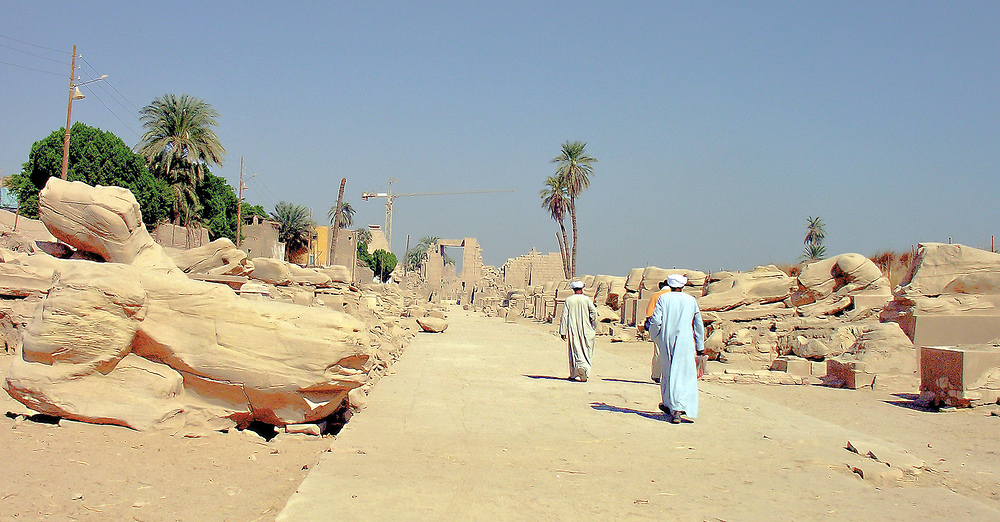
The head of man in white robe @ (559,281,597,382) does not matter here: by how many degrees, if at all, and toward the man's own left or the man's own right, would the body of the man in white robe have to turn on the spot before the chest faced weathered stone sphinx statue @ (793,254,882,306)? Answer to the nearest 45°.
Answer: approximately 45° to the man's own right

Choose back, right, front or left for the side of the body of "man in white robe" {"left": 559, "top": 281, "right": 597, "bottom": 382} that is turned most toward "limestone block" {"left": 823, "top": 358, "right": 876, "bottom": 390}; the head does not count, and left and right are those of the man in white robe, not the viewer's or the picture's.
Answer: right

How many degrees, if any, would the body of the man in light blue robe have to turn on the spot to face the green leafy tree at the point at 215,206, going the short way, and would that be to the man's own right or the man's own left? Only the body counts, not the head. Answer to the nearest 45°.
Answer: approximately 45° to the man's own left

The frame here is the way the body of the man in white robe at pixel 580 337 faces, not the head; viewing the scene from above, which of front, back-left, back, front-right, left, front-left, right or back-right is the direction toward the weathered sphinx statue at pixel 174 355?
back-left

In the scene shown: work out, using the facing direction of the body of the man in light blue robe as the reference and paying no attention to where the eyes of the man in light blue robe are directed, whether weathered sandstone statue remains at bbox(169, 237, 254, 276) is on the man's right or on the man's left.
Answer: on the man's left

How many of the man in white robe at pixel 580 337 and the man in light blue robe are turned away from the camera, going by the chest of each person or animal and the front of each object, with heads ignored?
2

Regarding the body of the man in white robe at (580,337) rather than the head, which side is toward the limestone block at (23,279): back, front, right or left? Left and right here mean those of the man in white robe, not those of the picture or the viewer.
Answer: left

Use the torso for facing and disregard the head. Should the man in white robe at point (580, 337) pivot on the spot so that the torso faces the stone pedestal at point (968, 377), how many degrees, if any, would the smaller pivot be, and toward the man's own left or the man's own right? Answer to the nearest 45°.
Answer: approximately 90° to the man's own right

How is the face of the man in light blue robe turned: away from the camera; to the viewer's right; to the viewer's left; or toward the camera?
away from the camera

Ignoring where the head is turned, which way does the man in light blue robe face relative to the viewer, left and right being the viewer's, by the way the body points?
facing away from the viewer

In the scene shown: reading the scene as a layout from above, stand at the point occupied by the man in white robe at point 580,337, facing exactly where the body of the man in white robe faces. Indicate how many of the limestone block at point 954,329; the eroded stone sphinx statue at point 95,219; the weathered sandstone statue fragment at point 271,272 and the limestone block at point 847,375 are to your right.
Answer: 2

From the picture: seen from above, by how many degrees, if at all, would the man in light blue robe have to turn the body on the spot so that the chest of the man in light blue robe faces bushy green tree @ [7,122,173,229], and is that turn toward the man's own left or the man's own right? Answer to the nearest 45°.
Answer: approximately 45° to the man's own left

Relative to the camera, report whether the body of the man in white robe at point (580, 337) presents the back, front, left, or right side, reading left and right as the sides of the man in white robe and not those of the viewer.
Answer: back

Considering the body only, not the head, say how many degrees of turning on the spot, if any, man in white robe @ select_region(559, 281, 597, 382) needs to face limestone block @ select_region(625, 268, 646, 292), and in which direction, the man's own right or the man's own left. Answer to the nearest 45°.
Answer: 0° — they already face it
